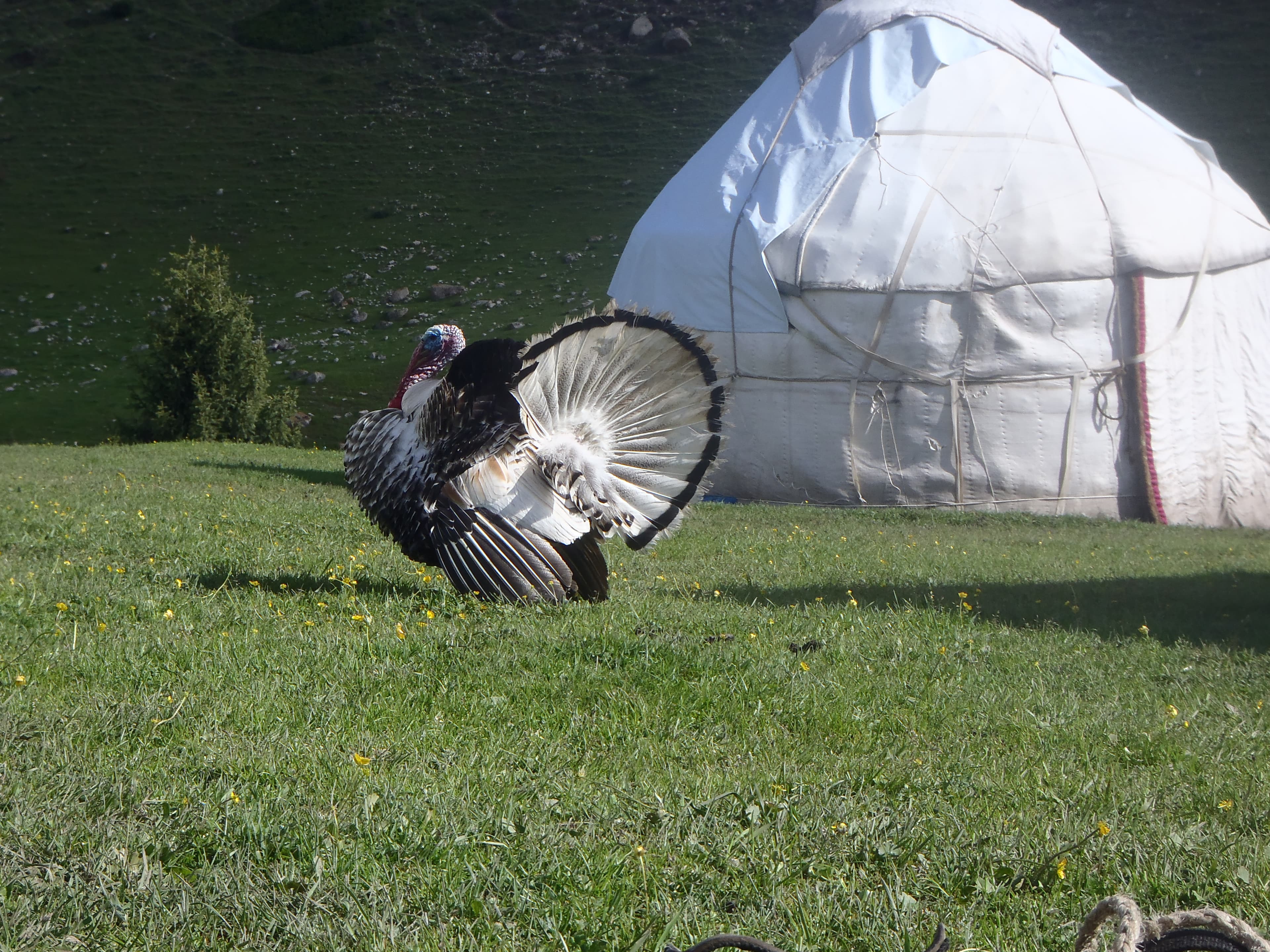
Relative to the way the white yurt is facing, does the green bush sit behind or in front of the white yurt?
behind

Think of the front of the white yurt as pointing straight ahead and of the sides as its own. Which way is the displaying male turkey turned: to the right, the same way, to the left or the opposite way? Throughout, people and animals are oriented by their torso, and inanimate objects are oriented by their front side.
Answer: the opposite way

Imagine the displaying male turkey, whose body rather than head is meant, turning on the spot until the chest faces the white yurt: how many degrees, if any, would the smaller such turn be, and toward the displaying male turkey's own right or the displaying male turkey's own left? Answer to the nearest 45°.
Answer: approximately 90° to the displaying male turkey's own right

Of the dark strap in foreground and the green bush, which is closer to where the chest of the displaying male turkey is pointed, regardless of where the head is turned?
the green bush

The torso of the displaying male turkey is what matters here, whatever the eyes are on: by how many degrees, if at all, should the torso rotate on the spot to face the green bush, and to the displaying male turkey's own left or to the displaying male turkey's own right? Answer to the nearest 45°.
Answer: approximately 45° to the displaying male turkey's own right

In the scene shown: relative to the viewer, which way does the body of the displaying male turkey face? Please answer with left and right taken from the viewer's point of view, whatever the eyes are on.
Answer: facing away from the viewer and to the left of the viewer
